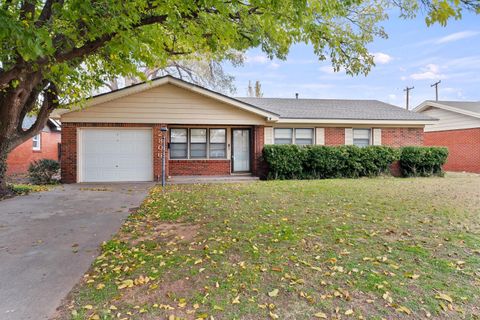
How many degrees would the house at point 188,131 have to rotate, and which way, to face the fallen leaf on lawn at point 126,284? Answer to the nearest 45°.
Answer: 0° — it already faces it

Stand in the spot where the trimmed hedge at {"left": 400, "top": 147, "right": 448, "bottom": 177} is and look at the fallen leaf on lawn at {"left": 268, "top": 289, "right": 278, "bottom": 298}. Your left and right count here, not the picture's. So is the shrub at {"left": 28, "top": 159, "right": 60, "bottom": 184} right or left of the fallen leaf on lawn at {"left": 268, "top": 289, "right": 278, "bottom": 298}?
right

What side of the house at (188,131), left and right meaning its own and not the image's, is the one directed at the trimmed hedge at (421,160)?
left

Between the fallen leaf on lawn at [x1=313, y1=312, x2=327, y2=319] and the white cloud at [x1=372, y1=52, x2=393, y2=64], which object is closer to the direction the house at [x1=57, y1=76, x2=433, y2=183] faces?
the fallen leaf on lawn

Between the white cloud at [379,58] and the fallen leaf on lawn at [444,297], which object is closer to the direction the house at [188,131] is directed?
the fallen leaf on lawn

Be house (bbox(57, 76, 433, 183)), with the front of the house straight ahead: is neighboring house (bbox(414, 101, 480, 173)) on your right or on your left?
on your left

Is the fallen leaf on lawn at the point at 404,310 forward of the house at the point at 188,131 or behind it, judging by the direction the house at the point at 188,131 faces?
forward

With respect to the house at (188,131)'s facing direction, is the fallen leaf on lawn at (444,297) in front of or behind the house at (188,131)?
in front

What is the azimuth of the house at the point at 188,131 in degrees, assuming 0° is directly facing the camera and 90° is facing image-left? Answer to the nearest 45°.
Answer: approximately 0°

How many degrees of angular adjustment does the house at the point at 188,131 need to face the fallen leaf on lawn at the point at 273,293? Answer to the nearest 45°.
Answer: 0° — it already faces it
